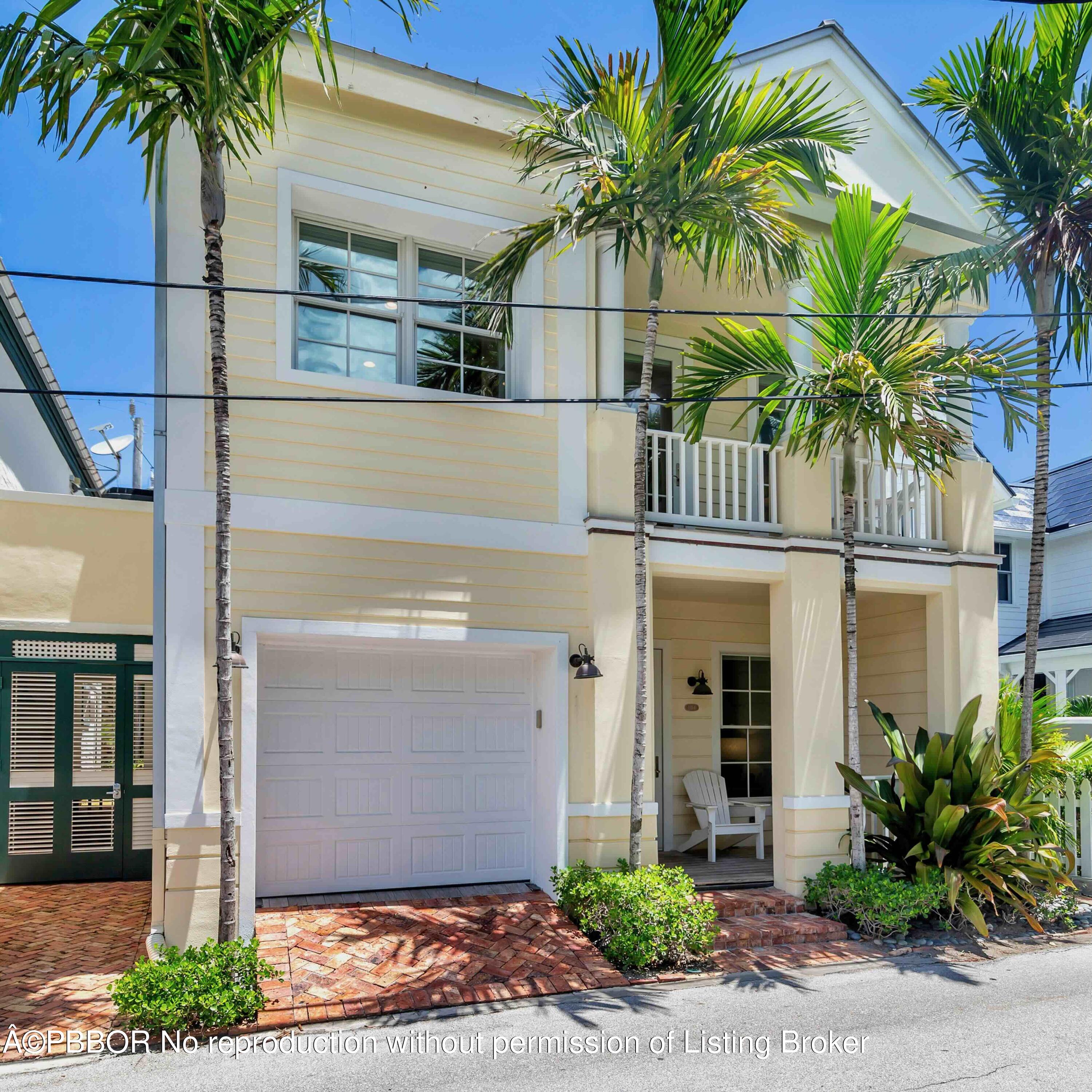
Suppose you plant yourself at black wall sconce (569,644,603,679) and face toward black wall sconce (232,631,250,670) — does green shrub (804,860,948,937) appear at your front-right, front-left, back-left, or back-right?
back-left

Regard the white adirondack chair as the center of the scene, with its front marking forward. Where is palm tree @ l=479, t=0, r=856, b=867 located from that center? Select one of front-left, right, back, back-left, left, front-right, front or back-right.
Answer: front-right

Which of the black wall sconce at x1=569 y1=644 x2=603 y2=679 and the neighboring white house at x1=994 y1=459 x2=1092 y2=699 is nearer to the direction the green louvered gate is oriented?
the black wall sconce

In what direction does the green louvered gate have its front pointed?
toward the camera

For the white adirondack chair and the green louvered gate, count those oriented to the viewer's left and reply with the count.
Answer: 0

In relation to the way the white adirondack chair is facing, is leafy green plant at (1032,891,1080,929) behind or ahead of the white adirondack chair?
ahead

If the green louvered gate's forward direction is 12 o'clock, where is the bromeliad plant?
The bromeliad plant is roughly at 10 o'clock from the green louvered gate.

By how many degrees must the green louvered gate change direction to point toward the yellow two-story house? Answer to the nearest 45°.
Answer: approximately 45° to its left

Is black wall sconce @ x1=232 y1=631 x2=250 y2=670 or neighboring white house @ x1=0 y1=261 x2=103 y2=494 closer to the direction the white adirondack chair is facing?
the black wall sconce

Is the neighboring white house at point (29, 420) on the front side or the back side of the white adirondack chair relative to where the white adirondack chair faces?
on the back side

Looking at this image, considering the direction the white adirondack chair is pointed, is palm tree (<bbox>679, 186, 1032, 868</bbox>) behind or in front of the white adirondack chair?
in front
